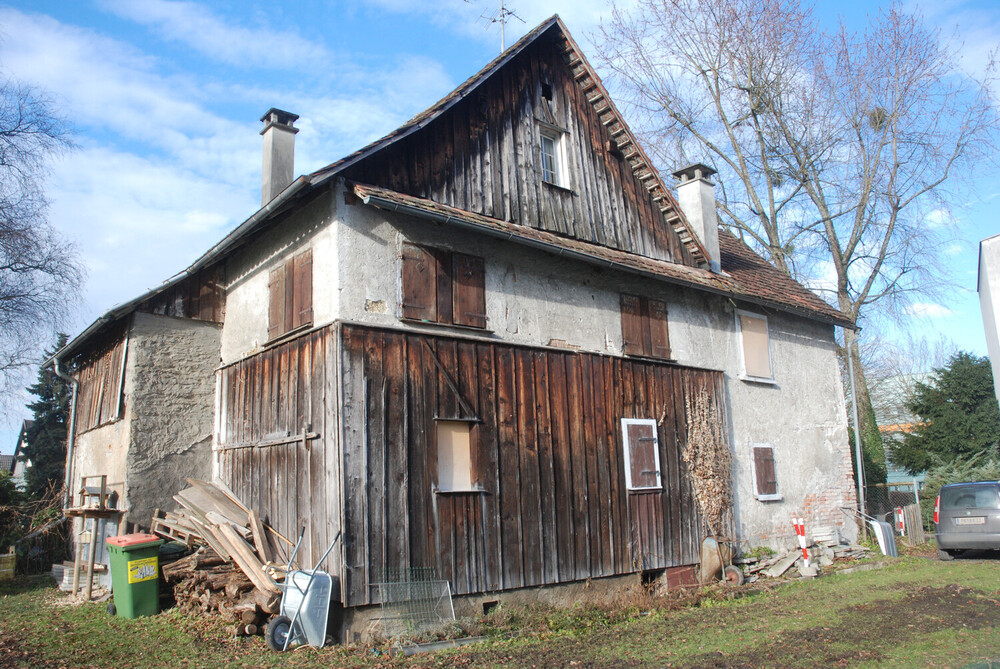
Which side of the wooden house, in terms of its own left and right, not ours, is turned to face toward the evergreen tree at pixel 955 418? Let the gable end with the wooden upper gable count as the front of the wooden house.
left

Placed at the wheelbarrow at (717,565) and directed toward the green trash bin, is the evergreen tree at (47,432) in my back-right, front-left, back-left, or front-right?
front-right
